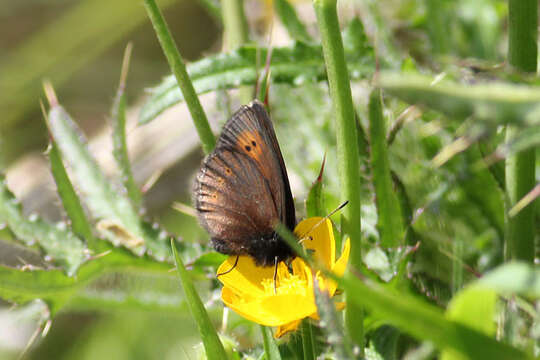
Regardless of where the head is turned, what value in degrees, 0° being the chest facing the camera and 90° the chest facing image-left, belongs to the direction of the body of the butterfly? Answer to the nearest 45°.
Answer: approximately 270°
